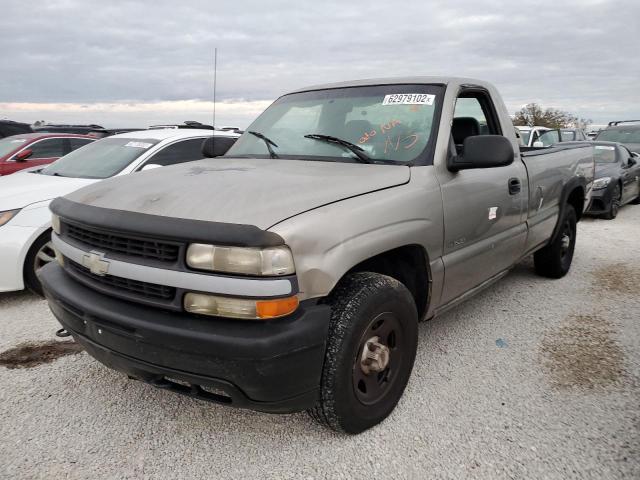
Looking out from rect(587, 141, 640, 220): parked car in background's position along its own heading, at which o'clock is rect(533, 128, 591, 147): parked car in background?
rect(533, 128, 591, 147): parked car in background is roughly at 4 o'clock from rect(587, 141, 640, 220): parked car in background.

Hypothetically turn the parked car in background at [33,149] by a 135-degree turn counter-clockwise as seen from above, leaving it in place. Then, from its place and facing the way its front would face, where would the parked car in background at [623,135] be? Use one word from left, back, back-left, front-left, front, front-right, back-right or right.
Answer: front

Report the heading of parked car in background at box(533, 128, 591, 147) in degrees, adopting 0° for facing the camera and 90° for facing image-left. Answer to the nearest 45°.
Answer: approximately 45°

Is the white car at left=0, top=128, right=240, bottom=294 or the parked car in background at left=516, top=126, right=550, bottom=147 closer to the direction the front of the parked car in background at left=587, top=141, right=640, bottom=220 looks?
the white car

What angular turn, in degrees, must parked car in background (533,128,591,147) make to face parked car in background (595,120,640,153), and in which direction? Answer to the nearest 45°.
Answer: approximately 135° to its left

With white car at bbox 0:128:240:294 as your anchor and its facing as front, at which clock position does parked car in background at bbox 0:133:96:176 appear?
The parked car in background is roughly at 4 o'clock from the white car.

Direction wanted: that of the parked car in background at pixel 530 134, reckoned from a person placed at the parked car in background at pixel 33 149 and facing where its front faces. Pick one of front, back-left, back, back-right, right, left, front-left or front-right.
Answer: back-left

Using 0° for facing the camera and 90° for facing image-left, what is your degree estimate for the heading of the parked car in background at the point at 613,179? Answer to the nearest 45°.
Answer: approximately 45°

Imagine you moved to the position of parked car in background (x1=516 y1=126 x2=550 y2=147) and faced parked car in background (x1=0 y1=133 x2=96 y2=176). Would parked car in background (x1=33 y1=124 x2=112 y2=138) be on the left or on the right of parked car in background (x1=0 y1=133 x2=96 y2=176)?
right
